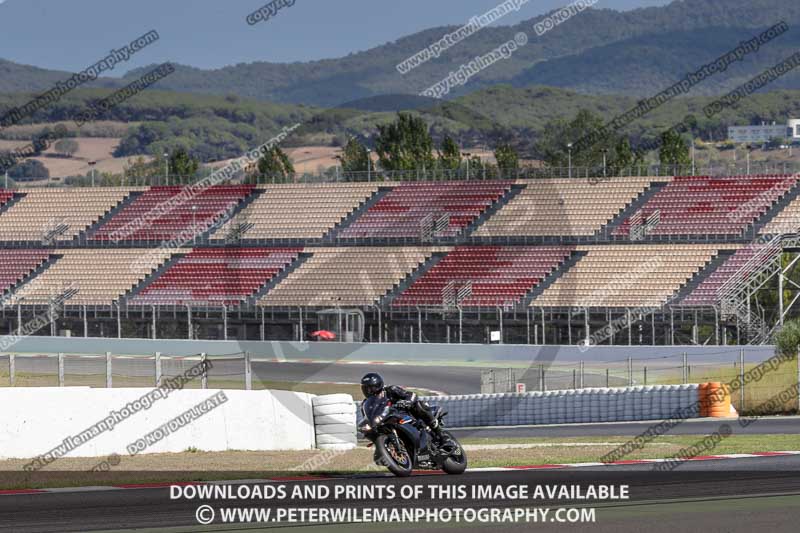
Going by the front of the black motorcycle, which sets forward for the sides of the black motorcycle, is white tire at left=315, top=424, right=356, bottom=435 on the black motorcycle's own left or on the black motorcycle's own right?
on the black motorcycle's own right

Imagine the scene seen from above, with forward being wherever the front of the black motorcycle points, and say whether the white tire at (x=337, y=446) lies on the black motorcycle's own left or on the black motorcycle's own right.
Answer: on the black motorcycle's own right

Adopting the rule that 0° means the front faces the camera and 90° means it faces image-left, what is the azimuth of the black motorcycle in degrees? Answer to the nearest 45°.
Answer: approximately 45°

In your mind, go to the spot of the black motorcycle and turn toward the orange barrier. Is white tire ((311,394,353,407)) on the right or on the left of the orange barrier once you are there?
left

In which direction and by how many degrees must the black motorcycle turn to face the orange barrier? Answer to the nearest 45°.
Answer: approximately 180°
